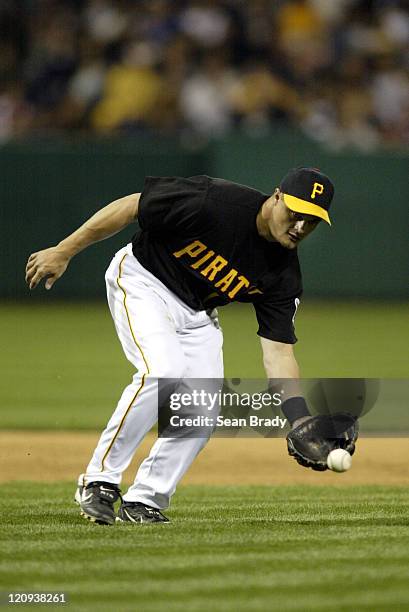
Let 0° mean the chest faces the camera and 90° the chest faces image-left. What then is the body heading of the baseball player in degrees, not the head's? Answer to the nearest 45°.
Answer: approximately 315°

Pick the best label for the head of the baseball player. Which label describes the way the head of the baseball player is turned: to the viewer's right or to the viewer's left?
to the viewer's right
